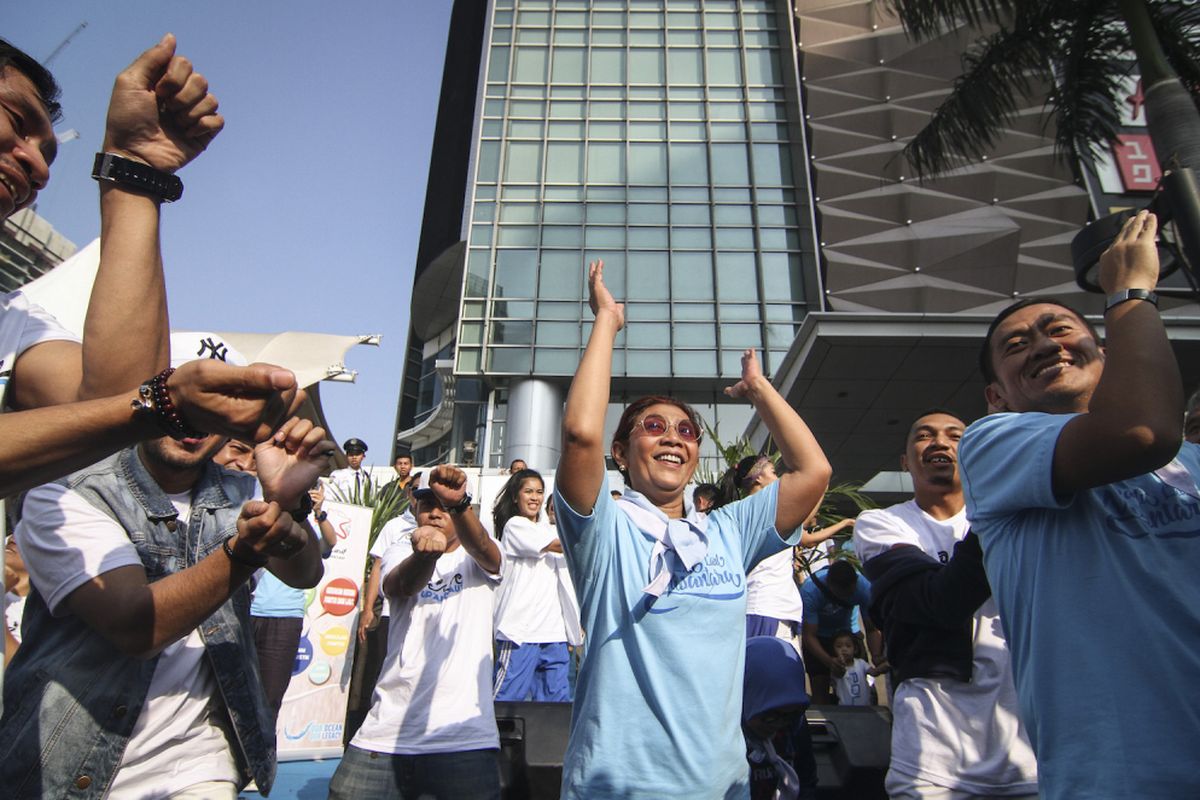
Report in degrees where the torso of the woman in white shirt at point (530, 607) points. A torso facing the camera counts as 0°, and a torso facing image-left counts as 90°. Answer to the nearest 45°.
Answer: approximately 315°
